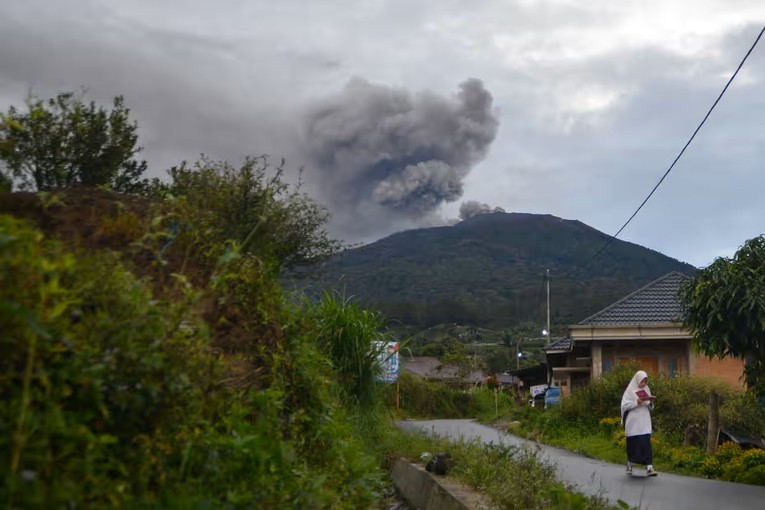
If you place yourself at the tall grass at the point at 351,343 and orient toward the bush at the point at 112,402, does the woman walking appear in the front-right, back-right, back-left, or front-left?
front-left

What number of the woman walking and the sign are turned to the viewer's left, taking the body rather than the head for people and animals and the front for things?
0

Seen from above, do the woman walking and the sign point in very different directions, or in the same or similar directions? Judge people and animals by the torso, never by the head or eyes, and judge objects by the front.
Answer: same or similar directions

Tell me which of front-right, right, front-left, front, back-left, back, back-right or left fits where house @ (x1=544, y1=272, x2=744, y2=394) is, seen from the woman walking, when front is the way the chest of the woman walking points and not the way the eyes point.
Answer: back-left

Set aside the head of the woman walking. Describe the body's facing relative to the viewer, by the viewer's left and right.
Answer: facing the viewer and to the right of the viewer

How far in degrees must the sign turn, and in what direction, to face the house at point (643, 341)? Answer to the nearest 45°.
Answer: approximately 135° to its left

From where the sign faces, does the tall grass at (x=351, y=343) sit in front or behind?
in front

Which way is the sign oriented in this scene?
toward the camera

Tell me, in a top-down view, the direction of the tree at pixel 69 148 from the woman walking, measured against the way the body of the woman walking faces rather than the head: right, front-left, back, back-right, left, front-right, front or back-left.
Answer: right
